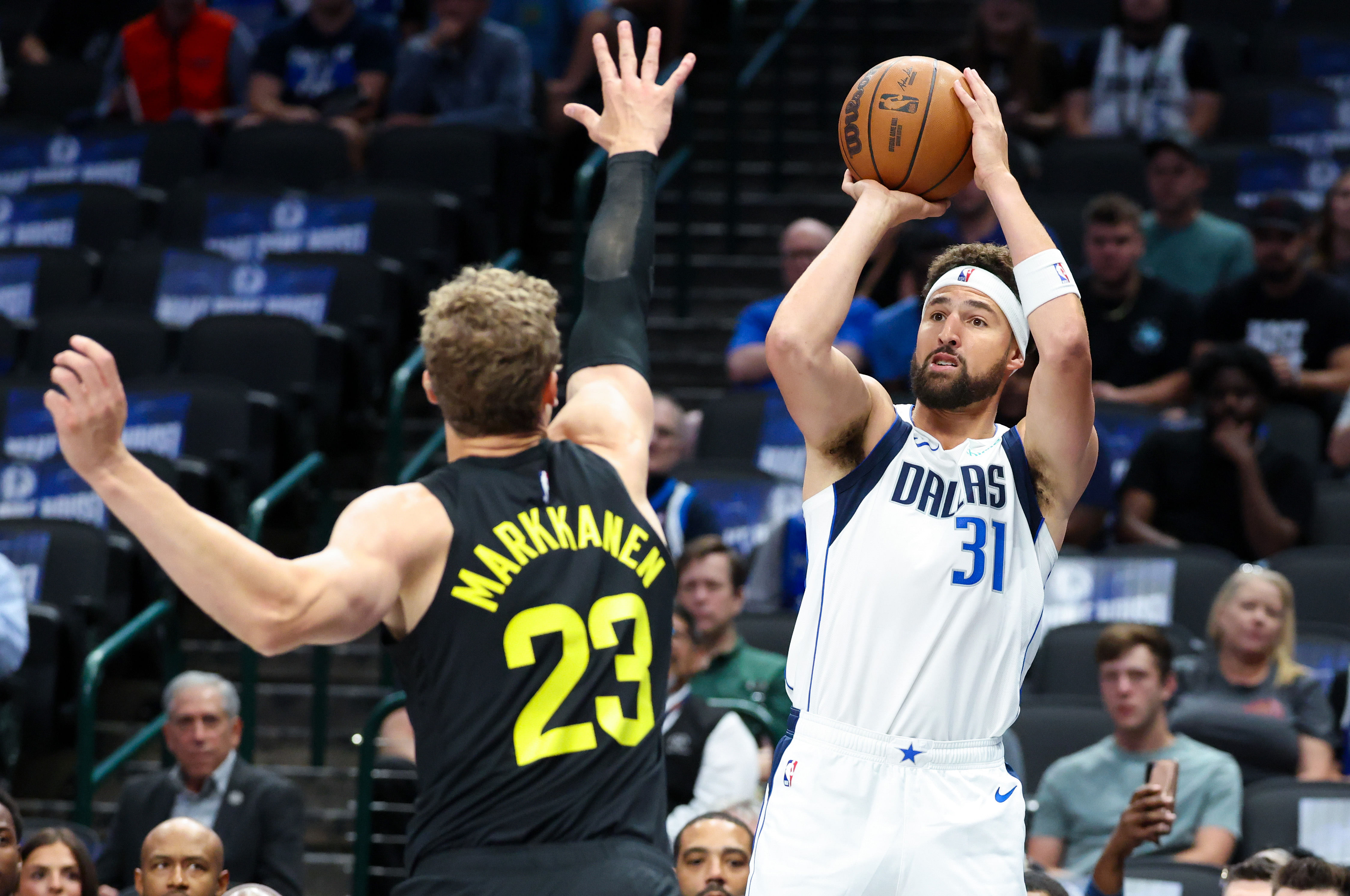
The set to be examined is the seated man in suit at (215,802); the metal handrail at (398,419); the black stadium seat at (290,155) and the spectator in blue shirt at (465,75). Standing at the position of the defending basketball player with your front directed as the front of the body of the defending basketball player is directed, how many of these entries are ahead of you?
4

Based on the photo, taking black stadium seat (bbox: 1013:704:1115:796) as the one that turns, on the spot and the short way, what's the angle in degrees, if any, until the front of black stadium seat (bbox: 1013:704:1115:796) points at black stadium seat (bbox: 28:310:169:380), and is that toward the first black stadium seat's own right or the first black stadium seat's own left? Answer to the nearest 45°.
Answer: approximately 90° to the first black stadium seat's own right

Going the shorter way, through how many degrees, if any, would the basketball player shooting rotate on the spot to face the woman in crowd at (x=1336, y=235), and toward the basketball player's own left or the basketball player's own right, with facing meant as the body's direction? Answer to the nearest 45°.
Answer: approximately 180°

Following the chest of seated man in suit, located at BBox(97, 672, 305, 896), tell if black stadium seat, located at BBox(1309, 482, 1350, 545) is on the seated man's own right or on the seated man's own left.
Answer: on the seated man's own left

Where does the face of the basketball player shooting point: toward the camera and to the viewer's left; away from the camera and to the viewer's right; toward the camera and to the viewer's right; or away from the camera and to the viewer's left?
toward the camera and to the viewer's left

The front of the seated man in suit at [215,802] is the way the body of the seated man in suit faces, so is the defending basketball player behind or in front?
in front

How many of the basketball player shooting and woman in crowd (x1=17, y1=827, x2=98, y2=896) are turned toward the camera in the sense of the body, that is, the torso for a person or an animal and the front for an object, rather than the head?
2

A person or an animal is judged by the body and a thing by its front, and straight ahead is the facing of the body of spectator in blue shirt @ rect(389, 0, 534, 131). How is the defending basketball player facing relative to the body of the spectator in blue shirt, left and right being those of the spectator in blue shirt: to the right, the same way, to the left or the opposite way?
the opposite way

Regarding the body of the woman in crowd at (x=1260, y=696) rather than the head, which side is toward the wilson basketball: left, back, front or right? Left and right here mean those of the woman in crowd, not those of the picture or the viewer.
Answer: front

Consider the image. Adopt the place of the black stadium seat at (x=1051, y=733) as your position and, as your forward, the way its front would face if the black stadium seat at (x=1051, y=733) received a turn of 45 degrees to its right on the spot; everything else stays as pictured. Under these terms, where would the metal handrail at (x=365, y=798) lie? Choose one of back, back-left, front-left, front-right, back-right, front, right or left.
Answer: front-right

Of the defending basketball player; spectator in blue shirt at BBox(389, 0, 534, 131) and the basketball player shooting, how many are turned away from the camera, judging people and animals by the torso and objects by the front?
1

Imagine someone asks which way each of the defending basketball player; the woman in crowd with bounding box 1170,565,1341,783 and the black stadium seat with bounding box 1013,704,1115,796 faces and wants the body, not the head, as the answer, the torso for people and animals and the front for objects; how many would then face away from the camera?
1
